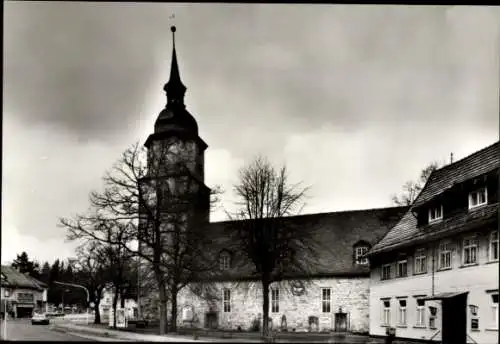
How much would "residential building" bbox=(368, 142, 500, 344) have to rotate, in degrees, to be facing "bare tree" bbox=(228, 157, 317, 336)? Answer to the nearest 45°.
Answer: approximately 45° to its right

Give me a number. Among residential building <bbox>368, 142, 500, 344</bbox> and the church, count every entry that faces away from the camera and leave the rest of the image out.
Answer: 0

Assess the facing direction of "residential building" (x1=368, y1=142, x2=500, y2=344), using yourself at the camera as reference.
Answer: facing the viewer and to the left of the viewer

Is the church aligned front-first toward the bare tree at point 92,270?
no

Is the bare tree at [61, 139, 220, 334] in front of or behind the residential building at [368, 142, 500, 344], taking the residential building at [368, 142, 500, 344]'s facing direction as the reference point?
in front

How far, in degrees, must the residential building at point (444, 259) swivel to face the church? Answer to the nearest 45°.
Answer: approximately 45° to its right
